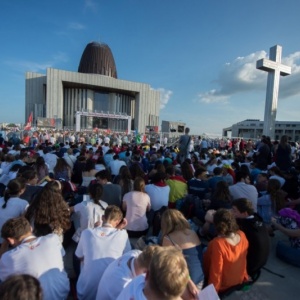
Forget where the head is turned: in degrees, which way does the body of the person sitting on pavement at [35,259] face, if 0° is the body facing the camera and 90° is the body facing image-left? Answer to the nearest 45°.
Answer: approximately 135°

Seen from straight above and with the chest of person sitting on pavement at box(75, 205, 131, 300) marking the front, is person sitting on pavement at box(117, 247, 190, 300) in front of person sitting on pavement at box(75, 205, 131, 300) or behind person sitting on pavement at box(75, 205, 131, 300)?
behind

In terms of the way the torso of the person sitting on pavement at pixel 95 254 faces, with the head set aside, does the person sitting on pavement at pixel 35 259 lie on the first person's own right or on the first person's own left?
on the first person's own left

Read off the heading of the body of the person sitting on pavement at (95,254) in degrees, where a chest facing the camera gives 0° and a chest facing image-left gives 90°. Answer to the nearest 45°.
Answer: approximately 180°

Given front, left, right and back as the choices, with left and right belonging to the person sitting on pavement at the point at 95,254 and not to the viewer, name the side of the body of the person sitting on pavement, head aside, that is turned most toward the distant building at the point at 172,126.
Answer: front

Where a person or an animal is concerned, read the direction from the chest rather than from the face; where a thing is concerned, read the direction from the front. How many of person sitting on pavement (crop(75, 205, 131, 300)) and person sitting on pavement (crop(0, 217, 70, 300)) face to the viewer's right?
0

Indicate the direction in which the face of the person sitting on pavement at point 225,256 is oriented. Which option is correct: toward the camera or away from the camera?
away from the camera

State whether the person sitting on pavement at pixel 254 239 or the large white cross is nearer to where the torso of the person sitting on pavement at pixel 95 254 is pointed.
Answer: the large white cross

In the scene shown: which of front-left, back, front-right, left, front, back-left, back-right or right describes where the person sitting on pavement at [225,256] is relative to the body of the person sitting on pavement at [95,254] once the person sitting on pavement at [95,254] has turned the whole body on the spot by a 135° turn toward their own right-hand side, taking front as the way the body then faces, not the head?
front-left

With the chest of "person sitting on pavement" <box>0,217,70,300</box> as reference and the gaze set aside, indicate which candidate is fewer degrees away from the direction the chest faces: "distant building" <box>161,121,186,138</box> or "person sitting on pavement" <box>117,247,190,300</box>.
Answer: the distant building

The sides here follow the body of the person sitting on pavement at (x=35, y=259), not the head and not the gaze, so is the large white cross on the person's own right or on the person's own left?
on the person's own right

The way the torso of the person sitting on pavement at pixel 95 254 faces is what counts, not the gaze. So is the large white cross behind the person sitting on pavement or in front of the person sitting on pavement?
in front

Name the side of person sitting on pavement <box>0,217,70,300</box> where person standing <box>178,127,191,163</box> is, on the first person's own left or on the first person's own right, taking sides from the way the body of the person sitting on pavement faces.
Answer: on the first person's own right
